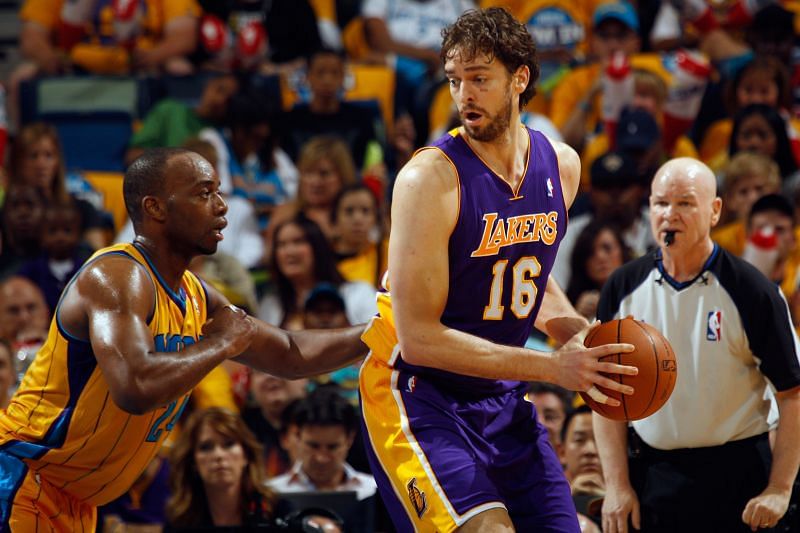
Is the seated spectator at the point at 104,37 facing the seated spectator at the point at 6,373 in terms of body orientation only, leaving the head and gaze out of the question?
yes

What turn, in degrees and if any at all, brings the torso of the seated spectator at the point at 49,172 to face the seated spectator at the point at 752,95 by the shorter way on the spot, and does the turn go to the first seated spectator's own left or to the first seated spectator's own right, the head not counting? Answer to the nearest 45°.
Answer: approximately 90° to the first seated spectator's own left

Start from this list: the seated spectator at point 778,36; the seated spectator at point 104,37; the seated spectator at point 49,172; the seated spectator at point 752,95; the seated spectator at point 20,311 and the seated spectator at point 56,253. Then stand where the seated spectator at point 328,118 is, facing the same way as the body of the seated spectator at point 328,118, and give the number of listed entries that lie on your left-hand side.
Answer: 2

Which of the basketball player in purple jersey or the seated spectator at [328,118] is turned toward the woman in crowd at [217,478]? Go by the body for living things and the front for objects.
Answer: the seated spectator

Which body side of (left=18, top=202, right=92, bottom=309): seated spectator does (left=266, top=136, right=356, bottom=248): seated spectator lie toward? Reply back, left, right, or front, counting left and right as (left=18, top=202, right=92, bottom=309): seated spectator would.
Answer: left

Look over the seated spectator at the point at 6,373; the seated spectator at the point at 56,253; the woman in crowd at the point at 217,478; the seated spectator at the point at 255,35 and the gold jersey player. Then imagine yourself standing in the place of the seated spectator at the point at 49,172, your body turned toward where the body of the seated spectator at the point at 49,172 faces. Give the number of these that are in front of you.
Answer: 4

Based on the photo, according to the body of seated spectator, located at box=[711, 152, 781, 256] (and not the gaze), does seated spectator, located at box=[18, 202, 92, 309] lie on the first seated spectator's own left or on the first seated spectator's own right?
on the first seated spectator's own right

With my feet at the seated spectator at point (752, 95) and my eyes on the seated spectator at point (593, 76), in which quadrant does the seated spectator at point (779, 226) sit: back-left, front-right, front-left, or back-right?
back-left

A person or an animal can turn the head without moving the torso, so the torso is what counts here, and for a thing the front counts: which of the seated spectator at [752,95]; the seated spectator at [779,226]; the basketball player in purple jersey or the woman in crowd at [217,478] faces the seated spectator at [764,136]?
the seated spectator at [752,95]

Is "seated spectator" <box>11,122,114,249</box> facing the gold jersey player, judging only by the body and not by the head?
yes

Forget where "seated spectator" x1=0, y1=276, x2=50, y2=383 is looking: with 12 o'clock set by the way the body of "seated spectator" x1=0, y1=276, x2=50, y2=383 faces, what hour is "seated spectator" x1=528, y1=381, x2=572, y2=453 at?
"seated spectator" x1=528, y1=381, x2=572, y2=453 is roughly at 10 o'clock from "seated spectator" x1=0, y1=276, x2=50, y2=383.

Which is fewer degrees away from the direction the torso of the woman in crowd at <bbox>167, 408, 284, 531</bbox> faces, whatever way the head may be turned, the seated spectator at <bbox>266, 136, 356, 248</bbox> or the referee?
the referee
